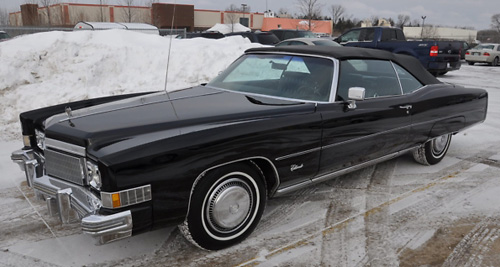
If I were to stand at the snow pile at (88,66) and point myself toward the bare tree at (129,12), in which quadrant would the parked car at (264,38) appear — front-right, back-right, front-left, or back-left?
front-right

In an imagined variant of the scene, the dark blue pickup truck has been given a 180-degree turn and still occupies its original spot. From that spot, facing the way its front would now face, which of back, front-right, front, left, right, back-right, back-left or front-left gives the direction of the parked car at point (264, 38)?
back-right

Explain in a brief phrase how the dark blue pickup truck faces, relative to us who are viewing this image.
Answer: facing away from the viewer and to the left of the viewer

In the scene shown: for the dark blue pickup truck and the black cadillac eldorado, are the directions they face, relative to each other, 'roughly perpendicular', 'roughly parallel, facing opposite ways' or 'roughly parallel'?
roughly perpendicular

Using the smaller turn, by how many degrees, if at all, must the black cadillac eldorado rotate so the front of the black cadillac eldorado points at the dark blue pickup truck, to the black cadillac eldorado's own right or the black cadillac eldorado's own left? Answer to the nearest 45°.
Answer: approximately 180°

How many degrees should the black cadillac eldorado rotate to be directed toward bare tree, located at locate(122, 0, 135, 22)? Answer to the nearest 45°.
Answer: approximately 135° to its right

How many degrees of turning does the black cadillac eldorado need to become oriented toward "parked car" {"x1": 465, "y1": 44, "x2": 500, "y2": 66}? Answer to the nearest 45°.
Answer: approximately 180°

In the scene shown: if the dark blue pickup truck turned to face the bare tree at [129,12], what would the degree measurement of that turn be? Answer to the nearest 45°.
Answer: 0° — it already faces it

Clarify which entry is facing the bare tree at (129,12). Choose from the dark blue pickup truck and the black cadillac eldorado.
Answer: the dark blue pickup truck

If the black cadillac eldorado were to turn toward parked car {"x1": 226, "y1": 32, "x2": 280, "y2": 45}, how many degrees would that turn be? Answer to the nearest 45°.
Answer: approximately 135° to its right

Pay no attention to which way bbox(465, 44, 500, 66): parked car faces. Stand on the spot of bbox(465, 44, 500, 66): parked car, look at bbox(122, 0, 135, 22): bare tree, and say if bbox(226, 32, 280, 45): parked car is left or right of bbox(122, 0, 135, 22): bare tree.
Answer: left

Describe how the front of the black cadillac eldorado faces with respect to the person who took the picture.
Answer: facing the viewer and to the left of the viewer

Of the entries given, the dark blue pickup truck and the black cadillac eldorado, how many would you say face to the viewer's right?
0
